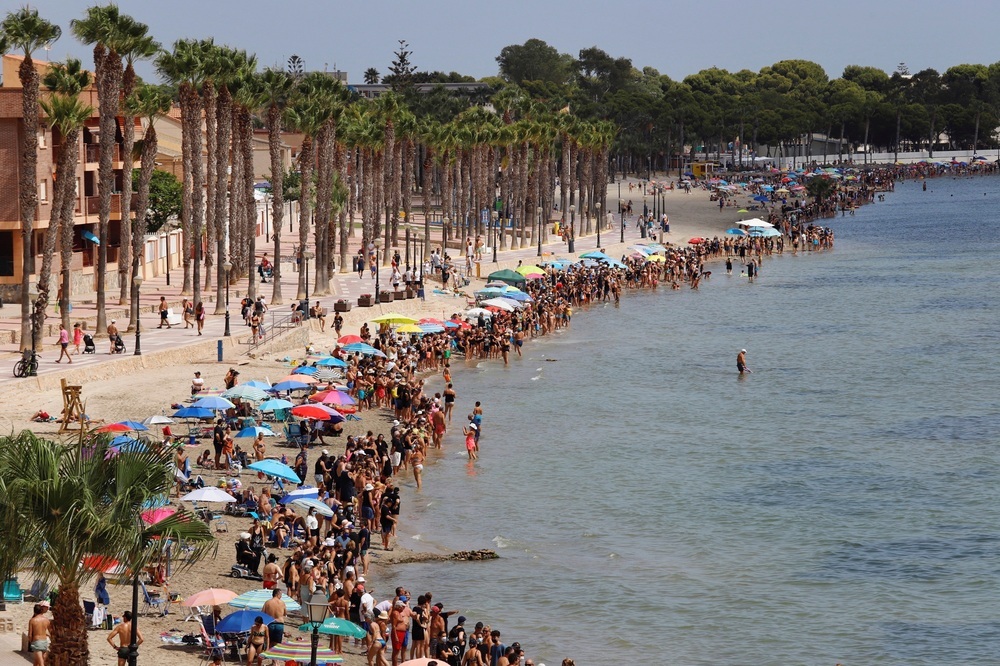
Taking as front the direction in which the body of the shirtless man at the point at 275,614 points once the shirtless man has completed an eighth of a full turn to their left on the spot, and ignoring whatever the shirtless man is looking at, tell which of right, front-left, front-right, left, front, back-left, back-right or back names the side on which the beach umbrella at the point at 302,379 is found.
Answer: front

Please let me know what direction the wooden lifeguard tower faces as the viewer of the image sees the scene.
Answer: facing to the right of the viewer

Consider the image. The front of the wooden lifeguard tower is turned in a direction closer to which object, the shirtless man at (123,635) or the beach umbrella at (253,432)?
the beach umbrella

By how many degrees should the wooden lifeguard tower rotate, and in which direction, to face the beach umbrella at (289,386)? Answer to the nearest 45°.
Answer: approximately 45° to its left

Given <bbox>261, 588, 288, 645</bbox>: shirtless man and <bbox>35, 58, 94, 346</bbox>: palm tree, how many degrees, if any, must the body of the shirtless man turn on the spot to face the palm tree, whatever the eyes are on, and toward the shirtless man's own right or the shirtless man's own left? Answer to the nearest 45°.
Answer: approximately 45° to the shirtless man's own left

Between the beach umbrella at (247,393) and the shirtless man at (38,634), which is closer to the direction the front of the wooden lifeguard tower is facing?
the beach umbrella

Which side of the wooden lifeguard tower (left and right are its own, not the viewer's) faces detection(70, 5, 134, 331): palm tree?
left

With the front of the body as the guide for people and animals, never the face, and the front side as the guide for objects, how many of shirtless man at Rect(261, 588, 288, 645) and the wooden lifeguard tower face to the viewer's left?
0

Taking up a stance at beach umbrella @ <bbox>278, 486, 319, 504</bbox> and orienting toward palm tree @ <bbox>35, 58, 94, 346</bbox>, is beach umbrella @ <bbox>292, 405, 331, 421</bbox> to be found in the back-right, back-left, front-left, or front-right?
front-right

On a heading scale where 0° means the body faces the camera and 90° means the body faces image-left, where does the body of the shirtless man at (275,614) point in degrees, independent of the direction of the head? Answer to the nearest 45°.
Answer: approximately 225°

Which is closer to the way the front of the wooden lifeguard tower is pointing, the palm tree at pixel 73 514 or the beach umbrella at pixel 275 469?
the beach umbrella
